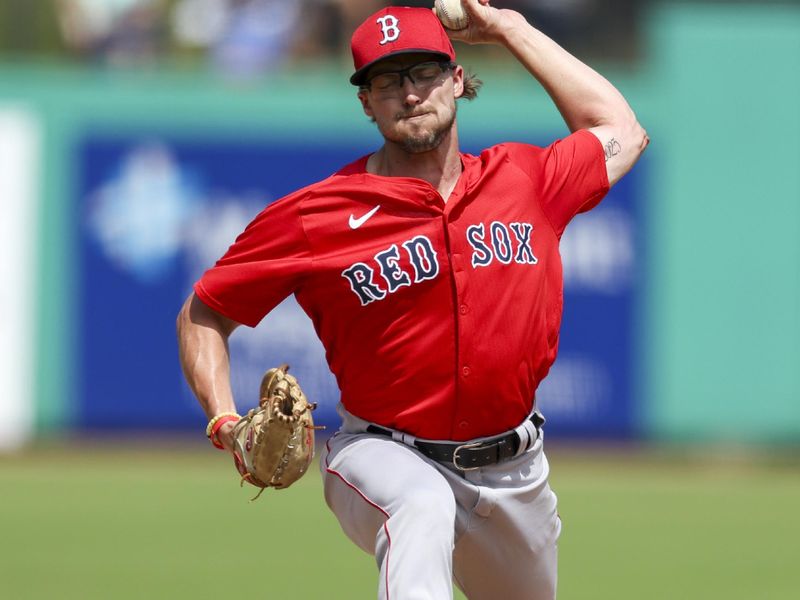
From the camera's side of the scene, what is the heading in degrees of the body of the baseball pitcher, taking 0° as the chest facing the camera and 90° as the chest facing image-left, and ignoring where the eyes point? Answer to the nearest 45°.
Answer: approximately 0°
